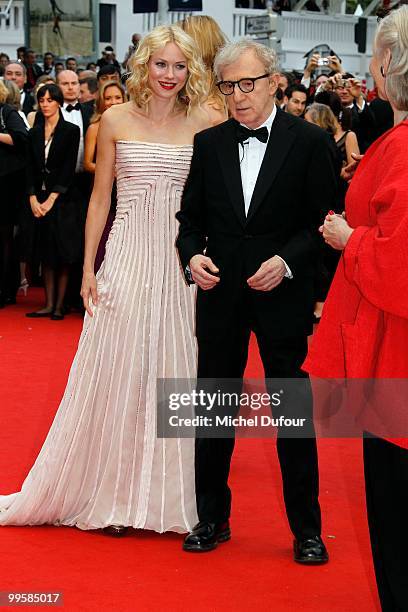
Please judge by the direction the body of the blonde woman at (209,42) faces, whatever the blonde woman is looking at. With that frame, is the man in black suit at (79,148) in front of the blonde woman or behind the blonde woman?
in front

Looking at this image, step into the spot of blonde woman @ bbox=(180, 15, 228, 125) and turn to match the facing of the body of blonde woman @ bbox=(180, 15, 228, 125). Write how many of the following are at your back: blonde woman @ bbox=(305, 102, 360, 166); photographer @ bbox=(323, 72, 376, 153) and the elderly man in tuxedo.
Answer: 1

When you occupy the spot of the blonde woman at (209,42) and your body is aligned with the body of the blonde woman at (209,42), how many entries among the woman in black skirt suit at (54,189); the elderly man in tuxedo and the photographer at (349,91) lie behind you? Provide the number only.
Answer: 1

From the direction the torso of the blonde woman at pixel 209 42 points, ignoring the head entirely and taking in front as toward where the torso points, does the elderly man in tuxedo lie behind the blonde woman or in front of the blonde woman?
behind

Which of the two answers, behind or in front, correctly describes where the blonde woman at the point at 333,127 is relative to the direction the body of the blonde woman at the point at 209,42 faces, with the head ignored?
in front

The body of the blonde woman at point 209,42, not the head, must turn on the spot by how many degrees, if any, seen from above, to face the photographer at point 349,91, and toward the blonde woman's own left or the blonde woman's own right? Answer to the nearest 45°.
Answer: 0° — they already face them

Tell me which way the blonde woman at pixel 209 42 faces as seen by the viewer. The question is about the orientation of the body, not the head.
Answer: away from the camera

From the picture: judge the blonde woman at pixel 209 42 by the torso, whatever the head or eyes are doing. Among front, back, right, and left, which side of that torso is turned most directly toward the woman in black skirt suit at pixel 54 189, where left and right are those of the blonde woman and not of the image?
front

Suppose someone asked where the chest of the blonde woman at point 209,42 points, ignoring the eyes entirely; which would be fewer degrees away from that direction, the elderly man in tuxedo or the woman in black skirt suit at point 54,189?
the woman in black skirt suit

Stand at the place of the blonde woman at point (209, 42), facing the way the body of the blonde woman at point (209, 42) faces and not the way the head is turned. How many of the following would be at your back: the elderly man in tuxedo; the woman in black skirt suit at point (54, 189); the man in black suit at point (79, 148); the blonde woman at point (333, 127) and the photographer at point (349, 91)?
1

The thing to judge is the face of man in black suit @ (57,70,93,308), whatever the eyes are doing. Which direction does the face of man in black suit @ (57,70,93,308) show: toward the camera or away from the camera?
toward the camera

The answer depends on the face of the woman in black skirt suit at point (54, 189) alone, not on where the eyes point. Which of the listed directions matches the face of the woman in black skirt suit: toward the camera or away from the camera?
toward the camera
